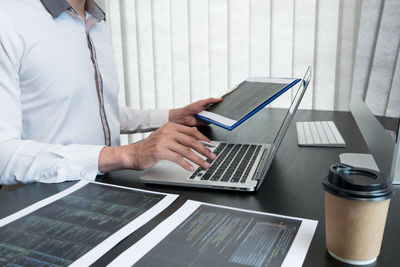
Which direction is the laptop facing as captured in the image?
to the viewer's left

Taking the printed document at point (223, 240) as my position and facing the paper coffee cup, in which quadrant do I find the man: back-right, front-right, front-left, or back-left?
back-left
